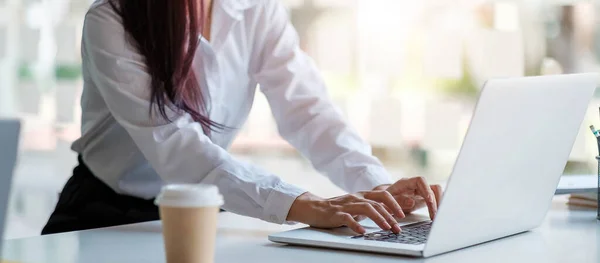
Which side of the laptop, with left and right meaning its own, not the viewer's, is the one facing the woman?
front

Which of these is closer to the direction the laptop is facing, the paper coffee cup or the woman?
the woman

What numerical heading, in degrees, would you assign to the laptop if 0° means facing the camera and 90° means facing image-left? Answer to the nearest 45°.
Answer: approximately 135°

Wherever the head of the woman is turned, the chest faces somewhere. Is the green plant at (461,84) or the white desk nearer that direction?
the white desk

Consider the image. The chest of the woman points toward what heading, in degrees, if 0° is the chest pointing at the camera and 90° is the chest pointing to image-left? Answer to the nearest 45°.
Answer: approximately 315°

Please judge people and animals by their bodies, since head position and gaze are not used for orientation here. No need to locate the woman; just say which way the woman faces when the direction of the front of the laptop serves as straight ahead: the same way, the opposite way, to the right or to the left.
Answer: the opposite way
